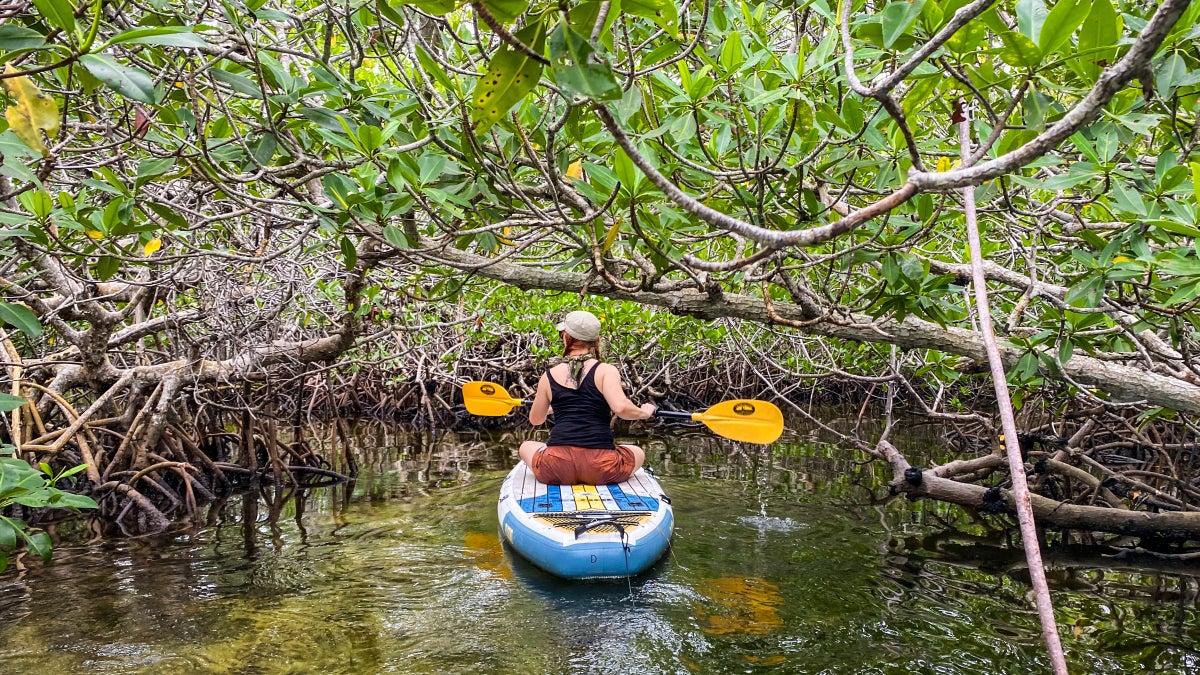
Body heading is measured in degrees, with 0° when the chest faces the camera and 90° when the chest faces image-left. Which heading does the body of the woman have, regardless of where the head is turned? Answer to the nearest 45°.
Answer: approximately 180°
